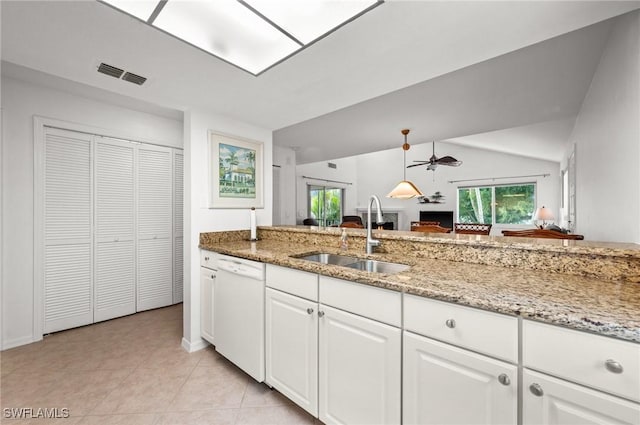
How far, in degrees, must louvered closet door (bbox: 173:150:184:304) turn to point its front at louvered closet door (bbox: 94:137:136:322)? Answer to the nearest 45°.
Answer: approximately 135° to its right

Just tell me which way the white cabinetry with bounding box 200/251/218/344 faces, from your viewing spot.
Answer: facing the viewer and to the left of the viewer

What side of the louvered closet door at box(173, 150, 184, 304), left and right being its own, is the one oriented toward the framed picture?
front

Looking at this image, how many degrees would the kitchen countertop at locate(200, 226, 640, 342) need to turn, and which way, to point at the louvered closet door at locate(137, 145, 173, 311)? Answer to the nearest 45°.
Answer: approximately 45° to its right

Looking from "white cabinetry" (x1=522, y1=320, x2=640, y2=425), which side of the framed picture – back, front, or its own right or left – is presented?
front

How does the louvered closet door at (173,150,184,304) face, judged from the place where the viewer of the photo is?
facing the viewer and to the right of the viewer

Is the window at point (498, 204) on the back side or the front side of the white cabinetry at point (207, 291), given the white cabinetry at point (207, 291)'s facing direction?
on the back side

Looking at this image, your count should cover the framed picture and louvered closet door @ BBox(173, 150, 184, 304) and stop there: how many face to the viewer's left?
0

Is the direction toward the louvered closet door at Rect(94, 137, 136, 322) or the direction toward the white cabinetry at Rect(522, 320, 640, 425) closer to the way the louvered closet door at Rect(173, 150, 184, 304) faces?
the white cabinetry
